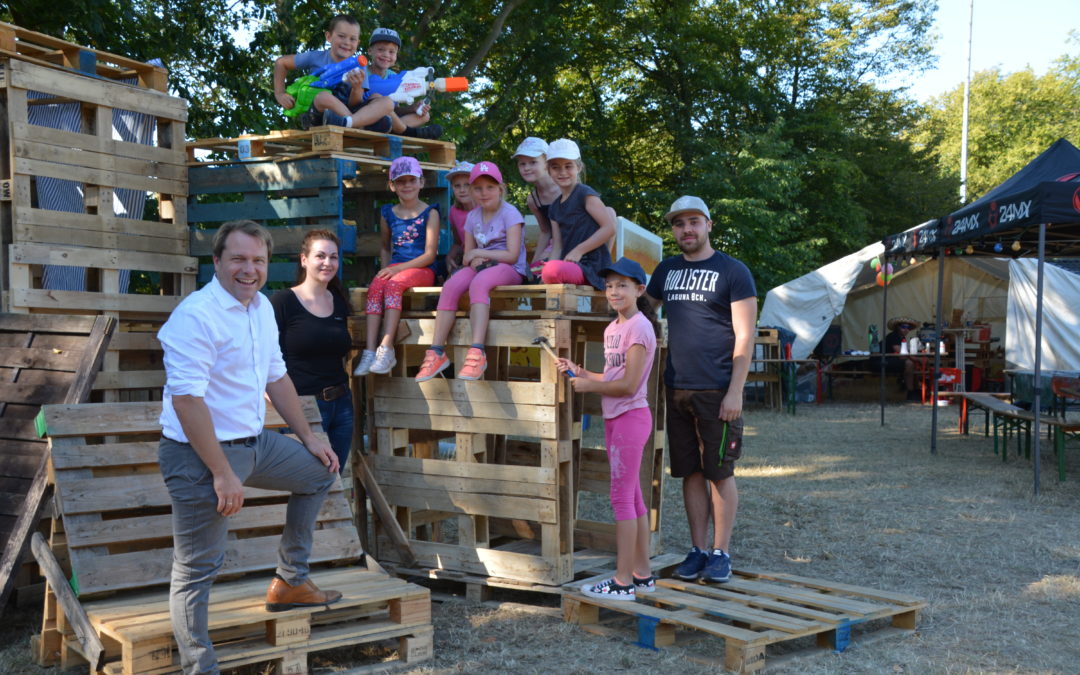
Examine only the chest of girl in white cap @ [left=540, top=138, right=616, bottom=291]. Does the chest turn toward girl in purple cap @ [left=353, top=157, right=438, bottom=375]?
no

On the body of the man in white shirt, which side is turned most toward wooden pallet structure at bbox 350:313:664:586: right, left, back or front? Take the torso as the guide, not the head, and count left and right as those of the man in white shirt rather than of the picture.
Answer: left

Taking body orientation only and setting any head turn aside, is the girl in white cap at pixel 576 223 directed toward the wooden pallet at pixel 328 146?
no

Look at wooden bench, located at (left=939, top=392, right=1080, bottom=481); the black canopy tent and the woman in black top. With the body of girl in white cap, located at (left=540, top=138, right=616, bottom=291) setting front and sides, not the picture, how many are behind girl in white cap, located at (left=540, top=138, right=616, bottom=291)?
2

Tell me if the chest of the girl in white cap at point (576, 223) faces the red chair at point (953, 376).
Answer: no

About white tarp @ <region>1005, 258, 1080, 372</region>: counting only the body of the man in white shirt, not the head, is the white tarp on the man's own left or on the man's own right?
on the man's own left

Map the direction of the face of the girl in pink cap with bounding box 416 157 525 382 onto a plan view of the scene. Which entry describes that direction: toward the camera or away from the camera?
toward the camera

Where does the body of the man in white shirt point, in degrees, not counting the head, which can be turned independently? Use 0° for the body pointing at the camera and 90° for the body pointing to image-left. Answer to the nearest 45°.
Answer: approximately 315°

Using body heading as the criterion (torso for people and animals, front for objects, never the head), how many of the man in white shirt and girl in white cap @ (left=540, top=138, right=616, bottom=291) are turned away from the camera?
0

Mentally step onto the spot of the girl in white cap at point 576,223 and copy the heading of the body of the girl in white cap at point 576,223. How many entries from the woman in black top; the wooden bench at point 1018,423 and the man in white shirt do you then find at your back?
1

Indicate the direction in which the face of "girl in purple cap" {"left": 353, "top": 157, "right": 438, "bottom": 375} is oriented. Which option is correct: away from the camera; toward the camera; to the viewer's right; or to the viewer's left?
toward the camera

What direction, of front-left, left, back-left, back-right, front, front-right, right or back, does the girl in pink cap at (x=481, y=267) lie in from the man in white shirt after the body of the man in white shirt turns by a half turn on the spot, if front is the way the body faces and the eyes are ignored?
right

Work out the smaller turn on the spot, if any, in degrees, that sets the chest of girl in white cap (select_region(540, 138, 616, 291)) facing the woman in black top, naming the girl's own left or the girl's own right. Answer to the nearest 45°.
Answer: approximately 45° to the girl's own right

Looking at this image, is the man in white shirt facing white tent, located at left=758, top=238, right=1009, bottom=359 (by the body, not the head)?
no

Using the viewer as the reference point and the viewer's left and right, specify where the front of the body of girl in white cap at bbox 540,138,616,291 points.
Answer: facing the viewer and to the left of the viewer
